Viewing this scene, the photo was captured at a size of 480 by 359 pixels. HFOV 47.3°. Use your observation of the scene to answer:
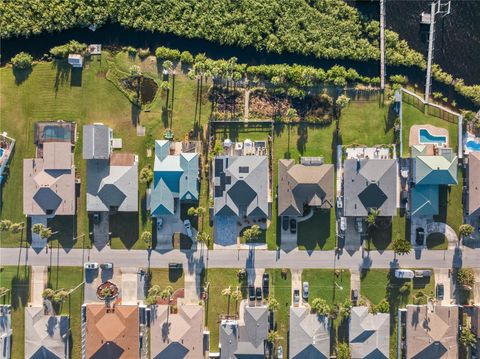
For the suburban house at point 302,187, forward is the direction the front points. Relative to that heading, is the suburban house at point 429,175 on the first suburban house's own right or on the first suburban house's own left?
on the first suburban house's own left

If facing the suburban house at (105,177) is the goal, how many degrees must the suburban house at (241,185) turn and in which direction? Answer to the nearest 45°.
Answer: approximately 90° to its right

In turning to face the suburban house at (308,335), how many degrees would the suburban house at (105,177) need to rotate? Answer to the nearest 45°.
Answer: approximately 90° to its left

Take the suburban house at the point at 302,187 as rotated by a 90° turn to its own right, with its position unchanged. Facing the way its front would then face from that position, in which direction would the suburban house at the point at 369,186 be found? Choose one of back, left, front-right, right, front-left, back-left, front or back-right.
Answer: back

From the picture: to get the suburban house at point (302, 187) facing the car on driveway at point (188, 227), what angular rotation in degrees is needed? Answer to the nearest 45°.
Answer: approximately 90° to its right

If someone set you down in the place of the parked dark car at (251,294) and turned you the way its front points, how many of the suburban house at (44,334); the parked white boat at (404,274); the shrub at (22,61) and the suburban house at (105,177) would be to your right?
3

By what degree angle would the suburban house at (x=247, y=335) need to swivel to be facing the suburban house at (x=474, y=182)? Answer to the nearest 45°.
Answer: approximately 90° to its right

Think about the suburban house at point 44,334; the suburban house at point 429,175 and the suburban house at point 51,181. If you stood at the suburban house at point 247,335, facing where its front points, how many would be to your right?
1

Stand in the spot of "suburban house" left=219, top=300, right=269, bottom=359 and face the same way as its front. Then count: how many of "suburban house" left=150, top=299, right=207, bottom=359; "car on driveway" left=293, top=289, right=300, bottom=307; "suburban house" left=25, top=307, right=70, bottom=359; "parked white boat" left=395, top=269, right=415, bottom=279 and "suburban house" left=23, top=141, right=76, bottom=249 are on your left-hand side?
3
